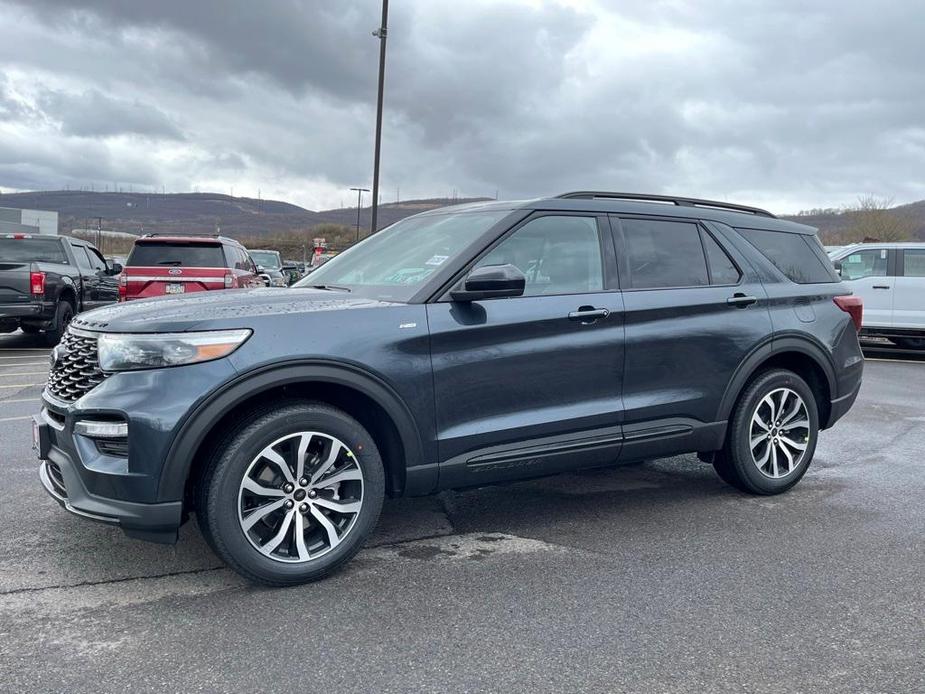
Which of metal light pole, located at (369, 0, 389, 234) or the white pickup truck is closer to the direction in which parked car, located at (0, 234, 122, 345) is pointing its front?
the metal light pole

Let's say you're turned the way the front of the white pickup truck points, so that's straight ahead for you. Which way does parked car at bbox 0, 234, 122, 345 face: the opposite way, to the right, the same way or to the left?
to the right

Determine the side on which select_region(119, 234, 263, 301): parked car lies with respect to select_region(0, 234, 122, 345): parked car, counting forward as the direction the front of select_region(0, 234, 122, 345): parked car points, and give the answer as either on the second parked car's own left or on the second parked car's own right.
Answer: on the second parked car's own right

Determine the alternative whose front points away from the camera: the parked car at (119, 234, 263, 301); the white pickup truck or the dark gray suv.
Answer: the parked car

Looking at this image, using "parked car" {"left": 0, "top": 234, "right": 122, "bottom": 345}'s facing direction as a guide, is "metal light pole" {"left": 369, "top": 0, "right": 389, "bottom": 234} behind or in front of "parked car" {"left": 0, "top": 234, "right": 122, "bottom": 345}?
in front

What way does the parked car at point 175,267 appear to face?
away from the camera

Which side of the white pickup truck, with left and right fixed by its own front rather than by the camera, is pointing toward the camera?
left

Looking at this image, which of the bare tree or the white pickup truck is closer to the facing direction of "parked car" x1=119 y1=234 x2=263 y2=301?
the bare tree

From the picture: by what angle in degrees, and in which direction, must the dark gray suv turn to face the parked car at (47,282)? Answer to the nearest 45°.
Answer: approximately 90° to its right

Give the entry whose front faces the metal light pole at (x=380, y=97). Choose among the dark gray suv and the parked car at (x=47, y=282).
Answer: the parked car

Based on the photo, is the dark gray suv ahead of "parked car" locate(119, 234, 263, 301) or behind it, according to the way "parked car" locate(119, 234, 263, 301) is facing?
behind

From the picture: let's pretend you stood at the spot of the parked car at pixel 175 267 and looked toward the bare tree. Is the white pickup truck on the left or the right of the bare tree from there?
right

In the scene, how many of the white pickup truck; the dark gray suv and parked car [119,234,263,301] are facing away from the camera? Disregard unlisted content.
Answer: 1
